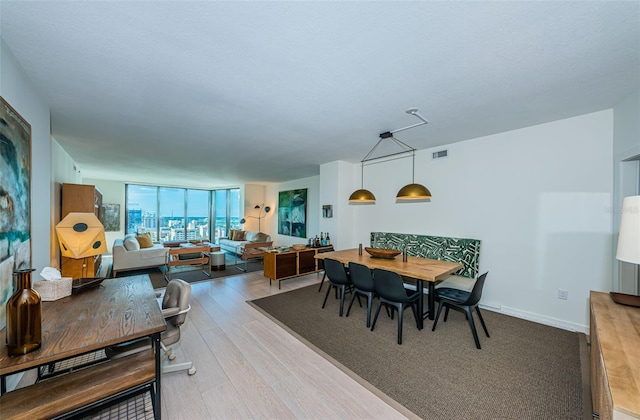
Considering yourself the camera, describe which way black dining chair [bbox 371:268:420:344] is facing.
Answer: facing away from the viewer and to the right of the viewer

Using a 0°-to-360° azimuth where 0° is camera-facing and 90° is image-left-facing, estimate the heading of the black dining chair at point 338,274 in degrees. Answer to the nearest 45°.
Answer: approximately 225°

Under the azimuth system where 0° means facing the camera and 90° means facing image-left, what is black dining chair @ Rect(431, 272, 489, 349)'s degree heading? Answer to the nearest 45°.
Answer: approximately 135°

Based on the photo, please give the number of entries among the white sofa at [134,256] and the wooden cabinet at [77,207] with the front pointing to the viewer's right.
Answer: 2

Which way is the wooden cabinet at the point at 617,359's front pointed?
to the viewer's left

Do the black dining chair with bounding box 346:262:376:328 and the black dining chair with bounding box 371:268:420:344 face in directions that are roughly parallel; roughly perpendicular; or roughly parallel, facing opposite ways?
roughly parallel

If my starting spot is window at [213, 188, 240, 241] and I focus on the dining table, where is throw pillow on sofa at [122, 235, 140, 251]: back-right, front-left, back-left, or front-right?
front-right

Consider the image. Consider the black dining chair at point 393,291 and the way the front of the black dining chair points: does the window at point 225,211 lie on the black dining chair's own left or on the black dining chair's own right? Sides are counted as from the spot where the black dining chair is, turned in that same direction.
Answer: on the black dining chair's own left

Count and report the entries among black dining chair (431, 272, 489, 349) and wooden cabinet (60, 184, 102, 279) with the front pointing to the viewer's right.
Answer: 1

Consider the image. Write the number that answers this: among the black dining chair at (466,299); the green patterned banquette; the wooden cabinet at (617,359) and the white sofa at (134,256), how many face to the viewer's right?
1

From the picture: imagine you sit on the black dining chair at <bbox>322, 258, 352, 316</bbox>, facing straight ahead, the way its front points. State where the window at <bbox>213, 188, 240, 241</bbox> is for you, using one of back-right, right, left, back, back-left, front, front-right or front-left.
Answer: left

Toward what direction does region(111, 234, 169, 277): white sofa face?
to the viewer's right

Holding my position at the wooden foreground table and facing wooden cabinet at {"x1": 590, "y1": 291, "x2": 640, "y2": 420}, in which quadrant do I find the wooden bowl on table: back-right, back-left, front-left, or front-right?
front-left

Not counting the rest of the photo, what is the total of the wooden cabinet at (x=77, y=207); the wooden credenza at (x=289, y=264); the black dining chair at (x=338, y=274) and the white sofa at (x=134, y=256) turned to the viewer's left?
0

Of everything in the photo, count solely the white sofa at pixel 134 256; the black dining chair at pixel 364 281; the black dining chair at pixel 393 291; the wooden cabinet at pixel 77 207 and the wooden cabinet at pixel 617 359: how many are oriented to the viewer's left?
1

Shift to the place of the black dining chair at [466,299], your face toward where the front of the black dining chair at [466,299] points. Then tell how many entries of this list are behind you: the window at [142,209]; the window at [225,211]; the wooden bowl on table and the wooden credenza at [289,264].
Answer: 0
